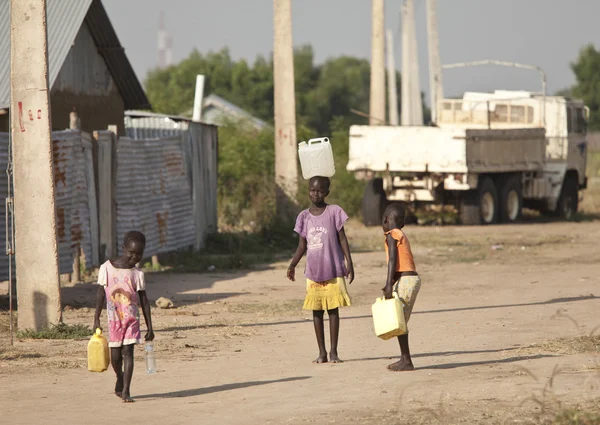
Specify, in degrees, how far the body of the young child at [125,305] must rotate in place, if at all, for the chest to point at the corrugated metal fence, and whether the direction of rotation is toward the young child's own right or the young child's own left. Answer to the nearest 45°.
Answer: approximately 180°

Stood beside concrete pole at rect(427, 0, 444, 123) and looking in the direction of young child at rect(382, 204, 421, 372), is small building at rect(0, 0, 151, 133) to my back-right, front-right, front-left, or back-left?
front-right

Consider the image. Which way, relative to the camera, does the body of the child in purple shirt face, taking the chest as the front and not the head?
toward the camera

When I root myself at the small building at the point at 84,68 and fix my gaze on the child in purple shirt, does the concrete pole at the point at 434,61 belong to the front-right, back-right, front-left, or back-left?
back-left

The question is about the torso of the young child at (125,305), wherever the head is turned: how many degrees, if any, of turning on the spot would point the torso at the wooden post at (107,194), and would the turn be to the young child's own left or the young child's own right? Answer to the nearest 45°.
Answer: approximately 180°

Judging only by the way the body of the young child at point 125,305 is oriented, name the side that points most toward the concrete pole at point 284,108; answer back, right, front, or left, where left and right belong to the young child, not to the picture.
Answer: back

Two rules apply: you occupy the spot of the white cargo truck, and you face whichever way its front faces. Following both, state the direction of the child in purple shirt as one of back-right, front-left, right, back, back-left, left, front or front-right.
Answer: back-right

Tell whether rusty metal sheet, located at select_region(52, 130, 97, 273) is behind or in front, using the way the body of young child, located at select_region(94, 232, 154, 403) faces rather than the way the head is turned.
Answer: behind

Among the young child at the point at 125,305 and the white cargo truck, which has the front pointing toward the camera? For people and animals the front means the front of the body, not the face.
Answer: the young child

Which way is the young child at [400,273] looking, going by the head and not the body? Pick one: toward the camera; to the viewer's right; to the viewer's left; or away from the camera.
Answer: to the viewer's left

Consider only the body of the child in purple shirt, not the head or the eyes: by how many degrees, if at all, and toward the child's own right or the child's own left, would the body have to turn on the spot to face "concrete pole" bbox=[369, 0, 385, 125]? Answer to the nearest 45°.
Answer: approximately 180°

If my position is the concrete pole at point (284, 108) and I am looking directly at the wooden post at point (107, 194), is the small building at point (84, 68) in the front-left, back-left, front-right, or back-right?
front-right

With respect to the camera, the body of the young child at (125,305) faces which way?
toward the camera

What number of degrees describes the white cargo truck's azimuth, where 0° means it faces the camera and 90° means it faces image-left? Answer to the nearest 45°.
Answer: approximately 225°

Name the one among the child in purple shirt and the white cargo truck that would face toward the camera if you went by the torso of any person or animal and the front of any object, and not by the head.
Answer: the child in purple shirt

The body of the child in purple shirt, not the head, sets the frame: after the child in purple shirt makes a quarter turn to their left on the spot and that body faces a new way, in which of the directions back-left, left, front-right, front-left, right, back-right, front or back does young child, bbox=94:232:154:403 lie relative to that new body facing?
back-right

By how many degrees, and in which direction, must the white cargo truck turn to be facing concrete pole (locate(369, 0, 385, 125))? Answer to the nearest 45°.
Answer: approximately 90° to its left

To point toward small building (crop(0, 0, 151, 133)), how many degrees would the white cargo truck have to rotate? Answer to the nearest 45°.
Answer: approximately 180°

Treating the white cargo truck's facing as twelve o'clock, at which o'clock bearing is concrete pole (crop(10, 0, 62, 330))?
The concrete pole is roughly at 5 o'clock from the white cargo truck.
